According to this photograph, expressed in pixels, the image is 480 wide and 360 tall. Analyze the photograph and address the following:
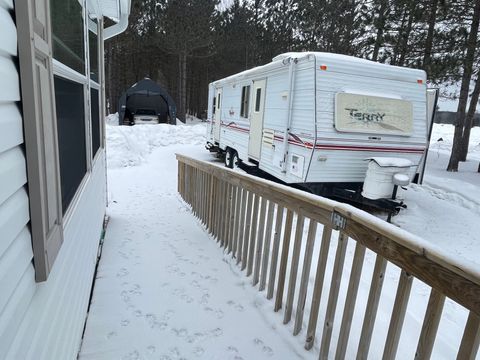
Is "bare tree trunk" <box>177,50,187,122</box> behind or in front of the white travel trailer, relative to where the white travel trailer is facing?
behind

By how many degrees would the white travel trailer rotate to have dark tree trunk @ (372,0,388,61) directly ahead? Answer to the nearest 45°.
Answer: approximately 135° to its left

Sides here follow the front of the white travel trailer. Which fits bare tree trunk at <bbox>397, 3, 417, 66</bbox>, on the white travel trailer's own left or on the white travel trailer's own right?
on the white travel trailer's own left

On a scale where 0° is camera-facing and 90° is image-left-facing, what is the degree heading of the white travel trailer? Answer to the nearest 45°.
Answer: approximately 315°

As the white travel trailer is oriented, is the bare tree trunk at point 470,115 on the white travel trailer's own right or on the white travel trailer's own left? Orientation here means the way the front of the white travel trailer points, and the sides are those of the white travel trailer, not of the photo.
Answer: on the white travel trailer's own left

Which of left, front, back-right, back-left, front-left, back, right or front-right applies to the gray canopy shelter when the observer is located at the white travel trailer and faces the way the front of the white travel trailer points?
back

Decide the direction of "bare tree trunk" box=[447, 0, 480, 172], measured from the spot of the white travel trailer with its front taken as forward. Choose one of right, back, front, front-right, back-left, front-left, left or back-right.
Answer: left
